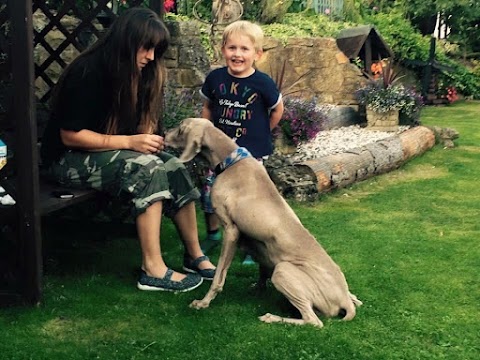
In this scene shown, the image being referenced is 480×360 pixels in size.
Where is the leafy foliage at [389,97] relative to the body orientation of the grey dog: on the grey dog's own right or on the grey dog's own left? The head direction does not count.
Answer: on the grey dog's own right

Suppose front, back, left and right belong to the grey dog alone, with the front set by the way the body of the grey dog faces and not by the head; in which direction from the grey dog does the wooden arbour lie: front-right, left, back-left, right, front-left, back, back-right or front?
front

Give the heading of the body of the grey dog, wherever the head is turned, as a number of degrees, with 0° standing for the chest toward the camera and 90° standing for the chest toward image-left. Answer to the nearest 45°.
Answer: approximately 90°

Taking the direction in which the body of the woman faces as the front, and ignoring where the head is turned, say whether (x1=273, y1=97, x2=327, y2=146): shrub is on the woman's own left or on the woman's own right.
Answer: on the woman's own left

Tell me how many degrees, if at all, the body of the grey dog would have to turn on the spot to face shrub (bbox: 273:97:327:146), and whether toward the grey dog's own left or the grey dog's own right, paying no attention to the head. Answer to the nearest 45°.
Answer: approximately 90° to the grey dog's own right

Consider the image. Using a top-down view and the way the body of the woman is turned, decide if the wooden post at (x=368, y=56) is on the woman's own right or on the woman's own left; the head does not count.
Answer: on the woman's own left

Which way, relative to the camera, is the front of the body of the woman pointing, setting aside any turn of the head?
to the viewer's right

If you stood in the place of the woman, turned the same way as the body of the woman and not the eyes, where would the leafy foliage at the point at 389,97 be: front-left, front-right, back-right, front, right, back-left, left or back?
front-left

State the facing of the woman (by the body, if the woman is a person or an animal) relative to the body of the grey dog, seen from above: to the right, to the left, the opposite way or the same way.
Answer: the opposite way

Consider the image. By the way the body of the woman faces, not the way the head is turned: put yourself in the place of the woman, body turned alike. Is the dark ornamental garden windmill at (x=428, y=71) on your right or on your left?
on your left

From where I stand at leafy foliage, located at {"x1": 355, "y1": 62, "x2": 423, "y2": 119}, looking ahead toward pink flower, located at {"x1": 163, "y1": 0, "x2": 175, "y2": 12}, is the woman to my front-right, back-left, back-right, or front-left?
front-left

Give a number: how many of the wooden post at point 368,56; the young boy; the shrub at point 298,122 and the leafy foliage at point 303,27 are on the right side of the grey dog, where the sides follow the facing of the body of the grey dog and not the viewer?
4

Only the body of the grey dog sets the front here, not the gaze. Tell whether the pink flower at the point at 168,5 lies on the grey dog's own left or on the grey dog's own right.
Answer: on the grey dog's own right
